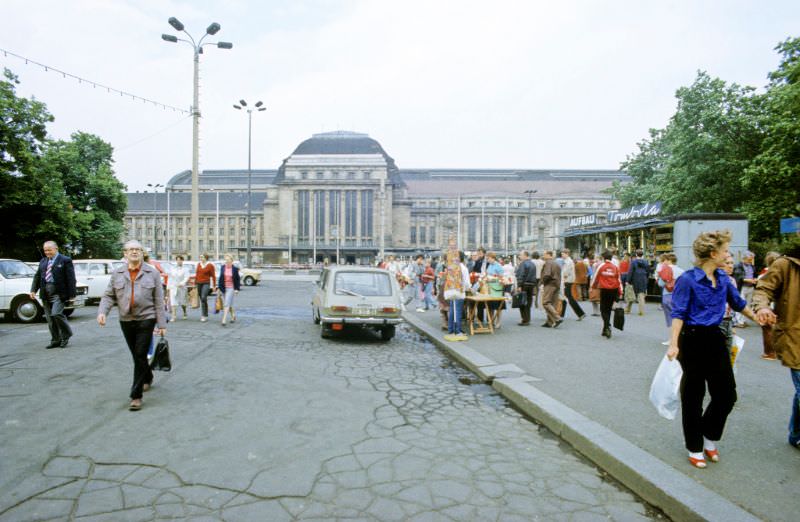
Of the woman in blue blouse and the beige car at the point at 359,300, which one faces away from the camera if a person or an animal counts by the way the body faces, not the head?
the beige car

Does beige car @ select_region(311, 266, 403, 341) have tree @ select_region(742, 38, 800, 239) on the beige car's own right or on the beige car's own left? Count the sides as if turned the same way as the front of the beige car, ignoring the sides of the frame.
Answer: on the beige car's own right

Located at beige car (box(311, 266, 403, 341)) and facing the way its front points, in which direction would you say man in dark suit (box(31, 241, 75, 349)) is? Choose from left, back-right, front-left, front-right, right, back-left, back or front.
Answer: left

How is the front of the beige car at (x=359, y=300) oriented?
away from the camera

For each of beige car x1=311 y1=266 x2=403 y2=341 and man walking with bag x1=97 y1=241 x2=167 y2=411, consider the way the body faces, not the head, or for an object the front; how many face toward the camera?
1

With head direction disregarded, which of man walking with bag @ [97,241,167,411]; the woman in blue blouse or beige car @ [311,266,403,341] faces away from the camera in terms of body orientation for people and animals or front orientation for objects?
the beige car

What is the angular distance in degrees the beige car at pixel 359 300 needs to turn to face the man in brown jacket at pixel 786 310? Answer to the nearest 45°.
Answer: approximately 135° to its right

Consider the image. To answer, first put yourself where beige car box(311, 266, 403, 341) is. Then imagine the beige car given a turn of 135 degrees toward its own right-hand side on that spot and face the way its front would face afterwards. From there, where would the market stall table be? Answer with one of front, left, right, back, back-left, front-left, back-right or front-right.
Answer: front-left
